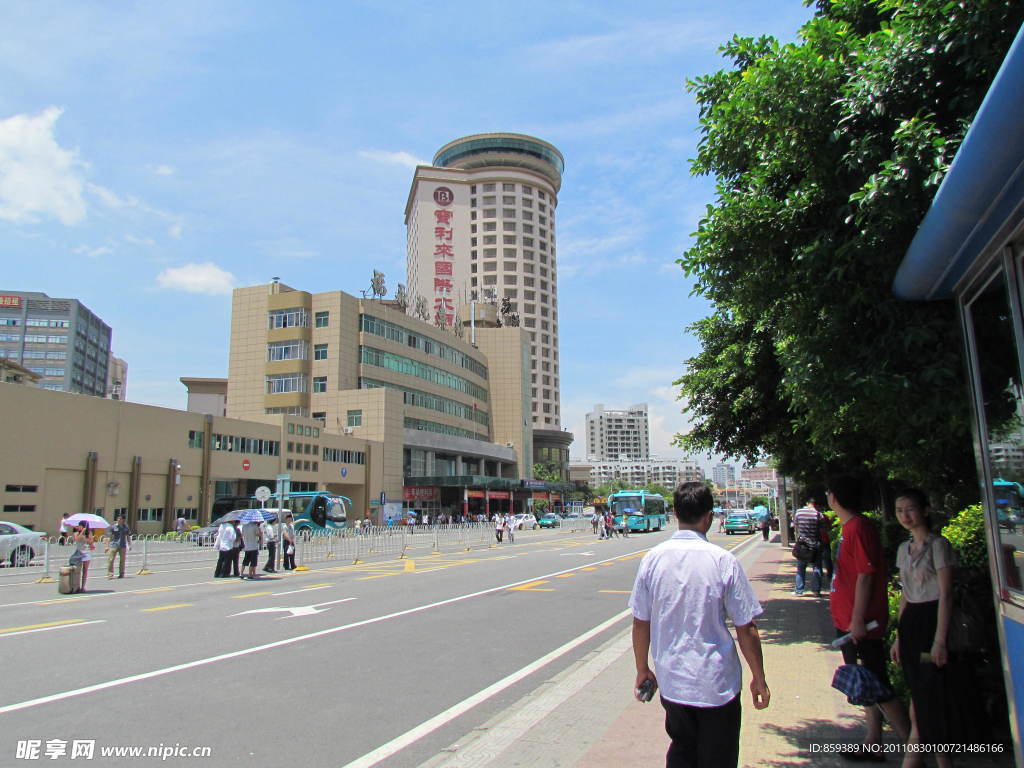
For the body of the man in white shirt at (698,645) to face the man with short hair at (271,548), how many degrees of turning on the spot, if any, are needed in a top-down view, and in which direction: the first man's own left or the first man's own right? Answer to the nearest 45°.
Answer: approximately 45° to the first man's own left

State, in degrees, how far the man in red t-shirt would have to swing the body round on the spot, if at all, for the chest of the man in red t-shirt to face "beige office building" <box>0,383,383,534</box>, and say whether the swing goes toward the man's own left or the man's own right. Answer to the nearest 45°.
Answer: approximately 45° to the man's own right

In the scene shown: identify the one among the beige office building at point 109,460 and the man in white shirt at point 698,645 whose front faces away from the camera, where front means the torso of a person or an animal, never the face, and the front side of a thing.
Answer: the man in white shirt

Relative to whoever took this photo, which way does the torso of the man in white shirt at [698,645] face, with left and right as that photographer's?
facing away from the viewer

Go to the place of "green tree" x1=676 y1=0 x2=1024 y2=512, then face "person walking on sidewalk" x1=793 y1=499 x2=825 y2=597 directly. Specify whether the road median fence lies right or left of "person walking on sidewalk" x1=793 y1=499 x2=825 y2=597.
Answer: left

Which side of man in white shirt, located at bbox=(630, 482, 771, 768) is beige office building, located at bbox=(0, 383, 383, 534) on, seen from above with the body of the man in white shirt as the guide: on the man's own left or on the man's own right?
on the man's own left

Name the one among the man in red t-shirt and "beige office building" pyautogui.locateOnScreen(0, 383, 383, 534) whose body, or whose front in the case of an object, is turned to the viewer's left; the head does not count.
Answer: the man in red t-shirt

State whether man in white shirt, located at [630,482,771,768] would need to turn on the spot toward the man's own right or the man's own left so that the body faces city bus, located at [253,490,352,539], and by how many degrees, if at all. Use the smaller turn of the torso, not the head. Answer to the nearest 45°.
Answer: approximately 45° to the man's own left

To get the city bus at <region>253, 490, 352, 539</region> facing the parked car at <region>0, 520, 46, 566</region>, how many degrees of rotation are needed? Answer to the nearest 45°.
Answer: approximately 90° to its right
